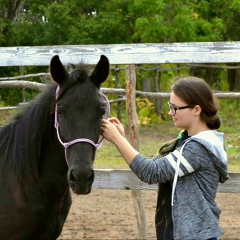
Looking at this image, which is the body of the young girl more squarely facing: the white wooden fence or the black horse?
the black horse

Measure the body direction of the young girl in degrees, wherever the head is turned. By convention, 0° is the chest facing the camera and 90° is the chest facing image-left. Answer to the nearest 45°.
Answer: approximately 90°

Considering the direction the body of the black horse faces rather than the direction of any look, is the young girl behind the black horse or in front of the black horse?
in front

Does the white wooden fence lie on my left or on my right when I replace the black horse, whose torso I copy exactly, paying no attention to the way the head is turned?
on my left

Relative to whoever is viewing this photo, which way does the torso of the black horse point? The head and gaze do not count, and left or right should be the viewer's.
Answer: facing the viewer and to the right of the viewer

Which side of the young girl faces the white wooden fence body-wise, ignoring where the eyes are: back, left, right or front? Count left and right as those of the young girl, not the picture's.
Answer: right

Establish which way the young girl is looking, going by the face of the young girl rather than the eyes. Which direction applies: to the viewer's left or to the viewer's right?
to the viewer's left

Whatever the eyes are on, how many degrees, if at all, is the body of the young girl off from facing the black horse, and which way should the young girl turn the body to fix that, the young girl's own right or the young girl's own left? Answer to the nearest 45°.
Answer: approximately 45° to the young girl's own right

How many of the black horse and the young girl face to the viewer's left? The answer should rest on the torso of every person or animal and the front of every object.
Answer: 1
